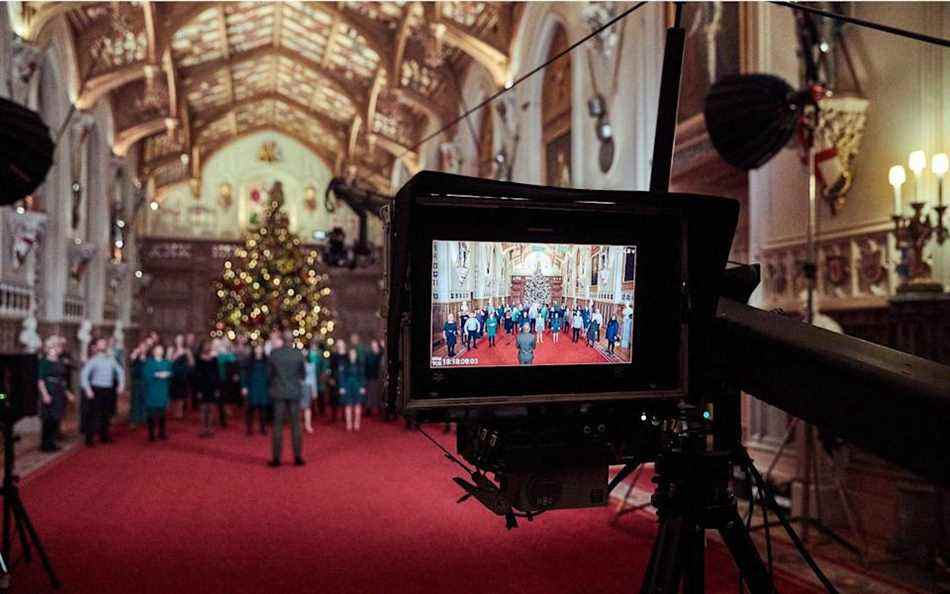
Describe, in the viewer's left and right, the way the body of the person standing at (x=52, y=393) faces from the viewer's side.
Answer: facing the viewer and to the right of the viewer

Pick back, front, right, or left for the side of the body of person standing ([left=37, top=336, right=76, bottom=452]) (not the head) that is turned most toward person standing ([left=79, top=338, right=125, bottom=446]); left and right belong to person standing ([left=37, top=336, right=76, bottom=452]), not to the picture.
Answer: left

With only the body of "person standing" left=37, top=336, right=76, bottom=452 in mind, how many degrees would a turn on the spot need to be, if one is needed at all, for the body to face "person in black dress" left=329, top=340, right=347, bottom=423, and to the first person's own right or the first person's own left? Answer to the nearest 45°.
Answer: approximately 90° to the first person's own left

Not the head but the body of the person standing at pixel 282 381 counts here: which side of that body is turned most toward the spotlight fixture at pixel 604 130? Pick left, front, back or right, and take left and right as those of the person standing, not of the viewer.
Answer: right

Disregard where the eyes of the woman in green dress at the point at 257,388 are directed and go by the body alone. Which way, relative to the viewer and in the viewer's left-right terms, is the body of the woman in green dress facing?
facing the viewer

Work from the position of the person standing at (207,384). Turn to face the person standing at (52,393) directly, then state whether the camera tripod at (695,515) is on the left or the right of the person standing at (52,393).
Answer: left

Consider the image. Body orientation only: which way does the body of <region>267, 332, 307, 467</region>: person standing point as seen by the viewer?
away from the camera

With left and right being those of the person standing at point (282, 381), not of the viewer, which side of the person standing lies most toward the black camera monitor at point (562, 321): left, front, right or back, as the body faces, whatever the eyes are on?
back

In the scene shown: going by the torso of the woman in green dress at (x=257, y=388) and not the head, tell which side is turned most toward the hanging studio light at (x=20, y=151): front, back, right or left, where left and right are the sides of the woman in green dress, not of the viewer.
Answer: front

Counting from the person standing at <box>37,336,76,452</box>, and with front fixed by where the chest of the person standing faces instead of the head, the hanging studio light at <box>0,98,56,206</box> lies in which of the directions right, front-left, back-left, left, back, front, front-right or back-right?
front-right

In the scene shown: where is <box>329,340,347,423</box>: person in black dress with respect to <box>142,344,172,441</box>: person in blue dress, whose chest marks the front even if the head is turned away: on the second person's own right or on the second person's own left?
on the second person's own left

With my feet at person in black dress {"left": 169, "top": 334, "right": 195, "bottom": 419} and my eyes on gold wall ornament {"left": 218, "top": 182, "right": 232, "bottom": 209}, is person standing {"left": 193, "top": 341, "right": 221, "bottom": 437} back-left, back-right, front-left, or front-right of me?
back-right

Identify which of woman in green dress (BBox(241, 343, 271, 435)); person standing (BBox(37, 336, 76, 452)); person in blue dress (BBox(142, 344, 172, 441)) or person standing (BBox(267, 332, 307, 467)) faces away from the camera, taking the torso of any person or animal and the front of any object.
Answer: person standing (BBox(267, 332, 307, 467))

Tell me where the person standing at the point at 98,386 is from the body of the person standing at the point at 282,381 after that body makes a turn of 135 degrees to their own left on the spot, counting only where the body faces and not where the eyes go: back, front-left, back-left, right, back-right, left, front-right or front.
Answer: right

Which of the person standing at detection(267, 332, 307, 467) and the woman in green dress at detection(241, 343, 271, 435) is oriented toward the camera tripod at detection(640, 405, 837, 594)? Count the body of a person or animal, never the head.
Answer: the woman in green dress

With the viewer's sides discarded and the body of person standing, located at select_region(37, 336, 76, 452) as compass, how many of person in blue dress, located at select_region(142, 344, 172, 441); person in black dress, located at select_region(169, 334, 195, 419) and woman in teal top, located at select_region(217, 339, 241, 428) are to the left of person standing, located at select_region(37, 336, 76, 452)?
3

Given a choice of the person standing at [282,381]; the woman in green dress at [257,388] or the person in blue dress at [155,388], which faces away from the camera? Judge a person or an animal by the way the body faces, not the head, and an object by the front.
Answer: the person standing
